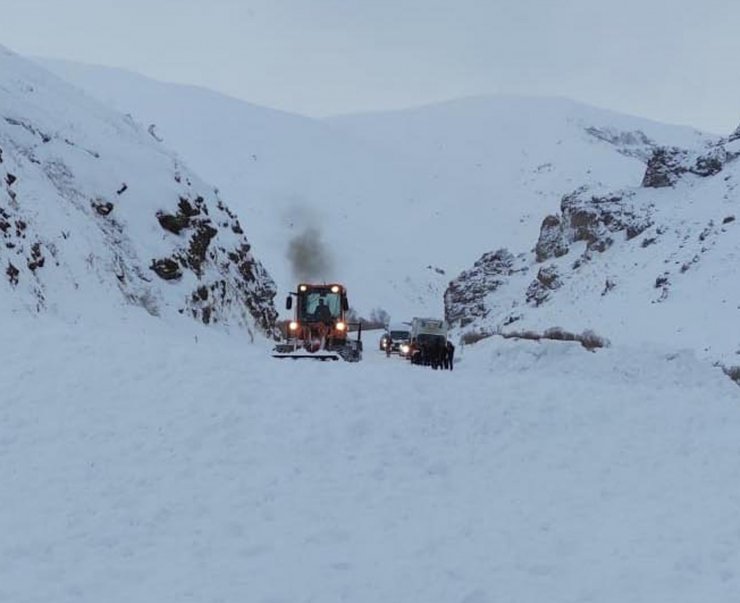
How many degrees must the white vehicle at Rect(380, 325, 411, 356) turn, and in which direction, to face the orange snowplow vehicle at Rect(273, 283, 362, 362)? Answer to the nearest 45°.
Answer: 0° — it already faces it

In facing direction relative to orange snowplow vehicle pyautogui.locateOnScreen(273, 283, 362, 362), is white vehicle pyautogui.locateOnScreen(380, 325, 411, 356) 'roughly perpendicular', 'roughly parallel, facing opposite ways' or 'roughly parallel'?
roughly parallel

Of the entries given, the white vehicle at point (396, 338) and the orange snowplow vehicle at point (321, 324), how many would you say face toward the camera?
2

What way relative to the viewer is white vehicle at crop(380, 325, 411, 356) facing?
toward the camera

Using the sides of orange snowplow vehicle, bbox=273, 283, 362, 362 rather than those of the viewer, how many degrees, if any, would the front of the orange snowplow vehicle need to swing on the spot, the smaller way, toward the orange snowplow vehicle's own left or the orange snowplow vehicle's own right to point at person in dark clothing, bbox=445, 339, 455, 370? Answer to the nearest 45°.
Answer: approximately 135° to the orange snowplow vehicle's own left

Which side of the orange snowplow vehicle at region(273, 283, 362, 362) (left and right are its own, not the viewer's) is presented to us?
front

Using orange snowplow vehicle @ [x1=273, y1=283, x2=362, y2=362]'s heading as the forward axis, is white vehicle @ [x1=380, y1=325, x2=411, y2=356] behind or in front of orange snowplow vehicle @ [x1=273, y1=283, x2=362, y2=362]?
behind

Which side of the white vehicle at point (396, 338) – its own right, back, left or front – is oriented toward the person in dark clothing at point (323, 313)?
front
